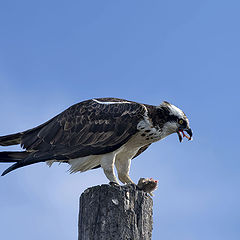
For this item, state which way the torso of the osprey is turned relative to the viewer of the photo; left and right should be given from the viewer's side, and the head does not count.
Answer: facing to the right of the viewer
